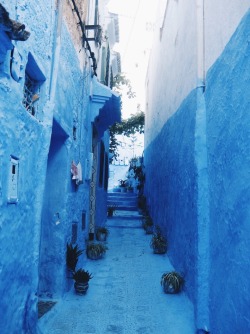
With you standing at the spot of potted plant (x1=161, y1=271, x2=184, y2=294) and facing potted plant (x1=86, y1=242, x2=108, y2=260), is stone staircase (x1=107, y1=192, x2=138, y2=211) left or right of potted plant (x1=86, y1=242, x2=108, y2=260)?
right

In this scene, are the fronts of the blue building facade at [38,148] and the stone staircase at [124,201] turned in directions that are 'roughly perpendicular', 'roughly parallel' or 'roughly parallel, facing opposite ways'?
roughly perpendicular

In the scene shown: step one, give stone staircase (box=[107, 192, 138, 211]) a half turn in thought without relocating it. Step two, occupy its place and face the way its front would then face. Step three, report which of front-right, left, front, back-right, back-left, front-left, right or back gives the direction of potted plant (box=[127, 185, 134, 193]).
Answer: front

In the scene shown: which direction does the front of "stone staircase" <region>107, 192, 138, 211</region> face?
toward the camera

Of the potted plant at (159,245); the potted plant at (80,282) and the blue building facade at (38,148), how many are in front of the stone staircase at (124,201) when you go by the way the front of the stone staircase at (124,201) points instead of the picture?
3

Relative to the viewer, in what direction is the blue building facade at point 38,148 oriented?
to the viewer's right

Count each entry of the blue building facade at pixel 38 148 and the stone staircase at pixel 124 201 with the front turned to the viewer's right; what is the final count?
1

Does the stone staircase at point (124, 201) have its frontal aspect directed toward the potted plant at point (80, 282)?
yes

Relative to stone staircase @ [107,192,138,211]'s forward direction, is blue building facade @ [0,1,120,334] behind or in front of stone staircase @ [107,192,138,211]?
in front

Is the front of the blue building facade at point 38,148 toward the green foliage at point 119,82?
no

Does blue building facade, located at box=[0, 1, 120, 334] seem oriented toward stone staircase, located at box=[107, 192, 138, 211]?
no

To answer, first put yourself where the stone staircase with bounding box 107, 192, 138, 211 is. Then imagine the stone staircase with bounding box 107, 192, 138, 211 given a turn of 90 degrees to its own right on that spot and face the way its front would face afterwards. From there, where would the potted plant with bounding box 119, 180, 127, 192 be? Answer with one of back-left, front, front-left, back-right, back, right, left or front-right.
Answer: right
